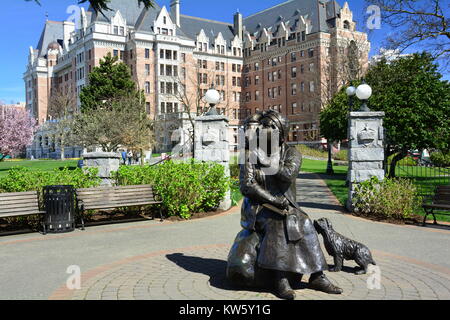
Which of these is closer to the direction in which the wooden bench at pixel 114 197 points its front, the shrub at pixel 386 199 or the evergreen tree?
the shrub

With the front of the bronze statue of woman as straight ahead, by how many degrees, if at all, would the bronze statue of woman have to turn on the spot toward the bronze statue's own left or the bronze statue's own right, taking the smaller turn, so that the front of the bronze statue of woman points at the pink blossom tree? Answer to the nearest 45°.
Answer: approximately 180°

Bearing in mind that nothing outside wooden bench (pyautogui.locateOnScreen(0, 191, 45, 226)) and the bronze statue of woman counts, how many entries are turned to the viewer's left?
0

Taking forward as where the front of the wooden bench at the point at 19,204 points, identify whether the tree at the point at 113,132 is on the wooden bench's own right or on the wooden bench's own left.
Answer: on the wooden bench's own left

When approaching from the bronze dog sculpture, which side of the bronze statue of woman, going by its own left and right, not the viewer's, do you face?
left

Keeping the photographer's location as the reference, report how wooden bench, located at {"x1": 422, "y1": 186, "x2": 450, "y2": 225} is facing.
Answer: facing the viewer and to the left of the viewer

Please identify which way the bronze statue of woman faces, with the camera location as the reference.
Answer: facing the viewer and to the right of the viewer

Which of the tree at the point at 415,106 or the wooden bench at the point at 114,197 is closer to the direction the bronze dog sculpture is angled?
the wooden bench

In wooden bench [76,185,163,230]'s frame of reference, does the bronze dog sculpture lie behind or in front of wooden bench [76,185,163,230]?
in front

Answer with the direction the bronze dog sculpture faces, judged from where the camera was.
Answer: facing to the left of the viewer
